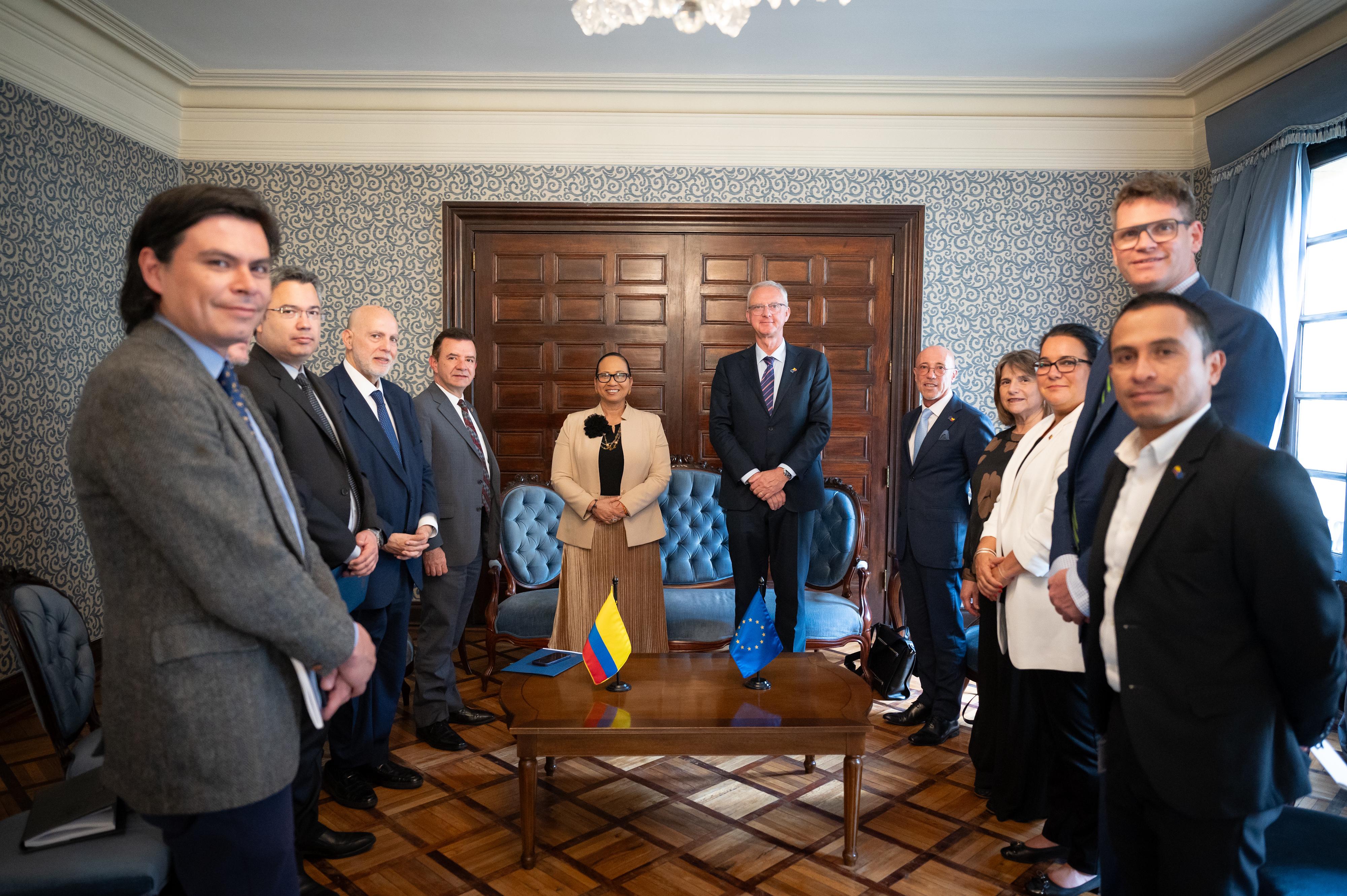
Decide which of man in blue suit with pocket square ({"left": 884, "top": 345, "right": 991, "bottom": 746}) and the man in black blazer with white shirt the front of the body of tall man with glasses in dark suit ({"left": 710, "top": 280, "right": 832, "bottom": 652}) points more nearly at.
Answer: the man in black blazer with white shirt

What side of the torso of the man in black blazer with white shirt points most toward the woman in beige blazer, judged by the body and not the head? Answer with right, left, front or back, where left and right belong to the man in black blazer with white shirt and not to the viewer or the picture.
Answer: right

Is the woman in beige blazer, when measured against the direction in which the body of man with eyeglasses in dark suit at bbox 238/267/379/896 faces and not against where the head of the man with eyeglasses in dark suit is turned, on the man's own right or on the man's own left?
on the man's own left

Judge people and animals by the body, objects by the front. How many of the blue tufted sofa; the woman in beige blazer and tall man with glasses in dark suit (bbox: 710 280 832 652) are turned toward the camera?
3

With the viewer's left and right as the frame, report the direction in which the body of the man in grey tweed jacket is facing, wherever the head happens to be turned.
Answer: facing to the right of the viewer
